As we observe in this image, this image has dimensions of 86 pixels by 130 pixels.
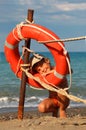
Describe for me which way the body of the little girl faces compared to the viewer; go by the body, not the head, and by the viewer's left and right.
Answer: facing the viewer and to the left of the viewer
